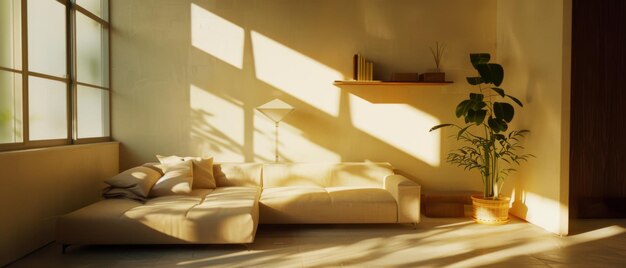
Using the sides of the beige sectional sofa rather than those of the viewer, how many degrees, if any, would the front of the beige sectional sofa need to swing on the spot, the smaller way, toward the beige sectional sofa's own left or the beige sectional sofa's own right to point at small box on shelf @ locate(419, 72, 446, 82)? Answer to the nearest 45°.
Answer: approximately 90° to the beige sectional sofa's own left

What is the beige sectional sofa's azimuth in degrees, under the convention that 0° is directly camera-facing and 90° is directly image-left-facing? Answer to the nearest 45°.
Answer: approximately 0°

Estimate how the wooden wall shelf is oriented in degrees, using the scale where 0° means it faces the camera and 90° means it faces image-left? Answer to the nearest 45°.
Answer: approximately 0°

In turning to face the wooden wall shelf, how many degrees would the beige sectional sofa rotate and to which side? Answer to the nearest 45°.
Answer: approximately 135° to its left

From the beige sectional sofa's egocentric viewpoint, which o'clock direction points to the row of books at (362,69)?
The row of books is roughly at 8 o'clock from the beige sectional sofa.

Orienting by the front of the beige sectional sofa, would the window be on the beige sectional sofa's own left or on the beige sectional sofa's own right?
on the beige sectional sofa's own right

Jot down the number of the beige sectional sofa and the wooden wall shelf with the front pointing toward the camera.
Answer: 2

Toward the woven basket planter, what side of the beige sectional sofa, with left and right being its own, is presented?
left

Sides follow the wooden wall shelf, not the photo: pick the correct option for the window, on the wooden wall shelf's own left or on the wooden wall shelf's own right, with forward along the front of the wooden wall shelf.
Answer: on the wooden wall shelf's own right
